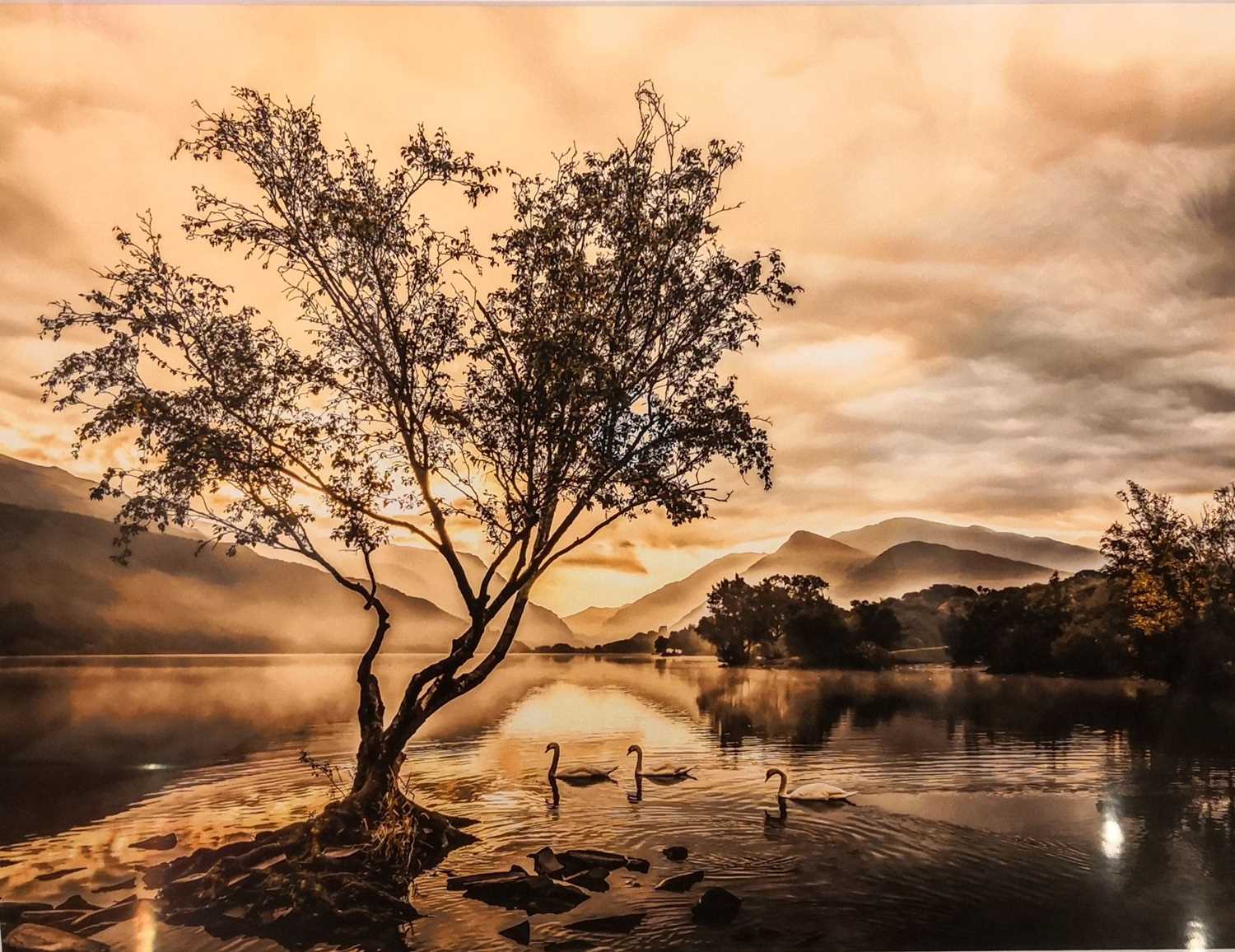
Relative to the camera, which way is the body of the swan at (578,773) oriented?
to the viewer's left

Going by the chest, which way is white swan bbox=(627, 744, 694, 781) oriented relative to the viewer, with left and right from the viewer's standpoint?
facing to the left of the viewer

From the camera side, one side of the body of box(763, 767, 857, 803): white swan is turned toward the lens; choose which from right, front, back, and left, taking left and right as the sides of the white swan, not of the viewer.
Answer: left

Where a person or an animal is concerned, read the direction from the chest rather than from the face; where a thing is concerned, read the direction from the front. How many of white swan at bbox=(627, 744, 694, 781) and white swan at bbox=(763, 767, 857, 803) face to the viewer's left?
2

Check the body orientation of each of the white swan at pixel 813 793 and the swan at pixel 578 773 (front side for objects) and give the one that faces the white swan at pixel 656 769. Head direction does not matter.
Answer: the white swan at pixel 813 793

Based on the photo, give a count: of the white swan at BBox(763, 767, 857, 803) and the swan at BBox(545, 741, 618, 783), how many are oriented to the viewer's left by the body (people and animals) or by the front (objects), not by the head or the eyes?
2

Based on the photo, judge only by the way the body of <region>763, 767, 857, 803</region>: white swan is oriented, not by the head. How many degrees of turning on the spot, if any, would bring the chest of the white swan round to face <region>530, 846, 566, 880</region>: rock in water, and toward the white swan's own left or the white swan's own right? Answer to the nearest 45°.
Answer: approximately 45° to the white swan's own left
